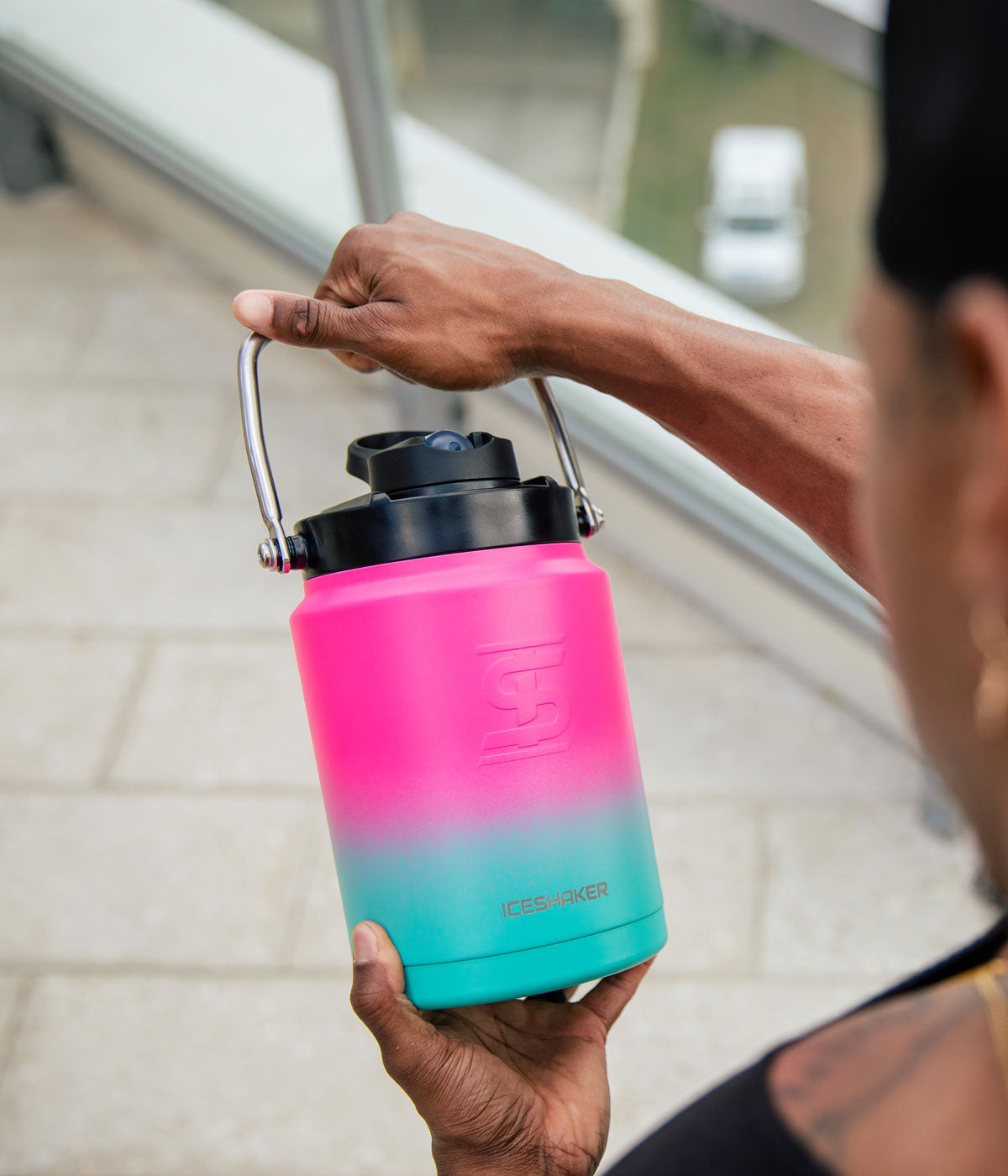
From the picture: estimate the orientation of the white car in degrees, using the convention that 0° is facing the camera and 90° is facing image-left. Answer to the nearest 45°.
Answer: approximately 0°

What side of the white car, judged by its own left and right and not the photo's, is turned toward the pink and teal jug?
front
